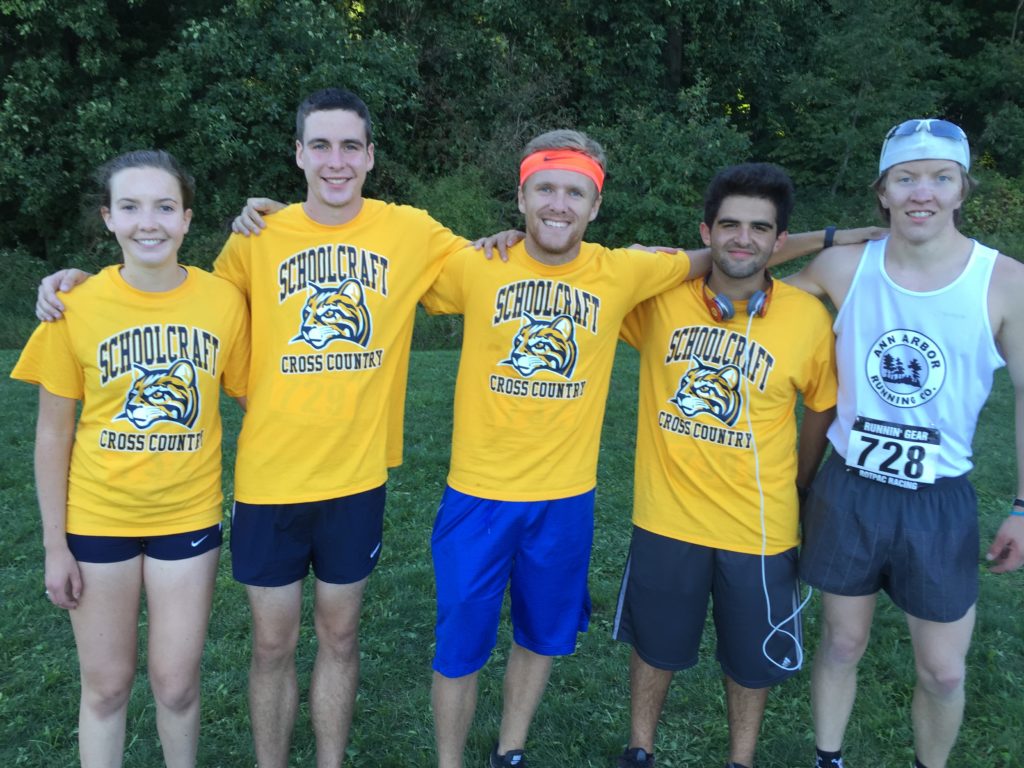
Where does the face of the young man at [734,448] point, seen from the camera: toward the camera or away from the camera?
toward the camera

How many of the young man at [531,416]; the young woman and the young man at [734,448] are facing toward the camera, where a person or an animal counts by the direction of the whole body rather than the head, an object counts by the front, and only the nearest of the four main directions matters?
3

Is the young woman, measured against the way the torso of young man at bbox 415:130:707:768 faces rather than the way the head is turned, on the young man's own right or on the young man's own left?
on the young man's own right

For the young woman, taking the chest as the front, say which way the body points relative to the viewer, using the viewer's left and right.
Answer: facing the viewer

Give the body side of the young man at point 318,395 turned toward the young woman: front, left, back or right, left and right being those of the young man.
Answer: right

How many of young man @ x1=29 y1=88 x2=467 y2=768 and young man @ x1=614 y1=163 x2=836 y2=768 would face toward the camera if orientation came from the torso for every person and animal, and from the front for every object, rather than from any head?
2

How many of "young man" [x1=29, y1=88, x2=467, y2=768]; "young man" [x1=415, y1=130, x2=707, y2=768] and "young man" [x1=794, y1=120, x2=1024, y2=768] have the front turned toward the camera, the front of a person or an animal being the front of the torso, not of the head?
3

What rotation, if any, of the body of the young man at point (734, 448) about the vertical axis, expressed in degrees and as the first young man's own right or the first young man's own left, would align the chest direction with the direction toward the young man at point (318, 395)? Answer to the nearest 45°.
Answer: approximately 90° to the first young man's own right

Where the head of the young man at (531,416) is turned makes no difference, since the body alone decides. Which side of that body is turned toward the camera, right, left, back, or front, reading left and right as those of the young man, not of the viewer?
front

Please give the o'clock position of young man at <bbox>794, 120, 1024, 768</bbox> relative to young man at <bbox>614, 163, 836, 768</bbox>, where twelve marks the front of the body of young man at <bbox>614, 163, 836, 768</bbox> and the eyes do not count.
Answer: young man at <bbox>794, 120, 1024, 768</bbox> is roughly at 9 o'clock from young man at <bbox>614, 163, 836, 768</bbox>.

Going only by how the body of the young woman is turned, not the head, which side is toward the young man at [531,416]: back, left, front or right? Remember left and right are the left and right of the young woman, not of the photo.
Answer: left

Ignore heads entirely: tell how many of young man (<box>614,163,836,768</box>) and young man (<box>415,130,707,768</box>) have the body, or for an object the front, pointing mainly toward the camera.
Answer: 2
